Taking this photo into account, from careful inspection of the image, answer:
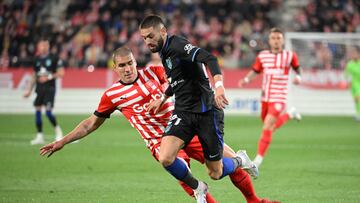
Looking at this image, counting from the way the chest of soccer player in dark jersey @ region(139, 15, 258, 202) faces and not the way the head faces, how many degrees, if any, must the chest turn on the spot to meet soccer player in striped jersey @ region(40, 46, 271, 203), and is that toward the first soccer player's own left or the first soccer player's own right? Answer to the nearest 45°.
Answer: approximately 90° to the first soccer player's own right

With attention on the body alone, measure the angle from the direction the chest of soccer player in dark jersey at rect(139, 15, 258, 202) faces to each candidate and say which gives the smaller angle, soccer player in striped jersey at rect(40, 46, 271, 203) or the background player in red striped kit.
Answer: the soccer player in striped jersey

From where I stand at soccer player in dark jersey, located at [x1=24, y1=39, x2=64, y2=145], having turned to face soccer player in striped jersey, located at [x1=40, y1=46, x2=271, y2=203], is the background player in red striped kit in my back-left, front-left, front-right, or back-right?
front-left

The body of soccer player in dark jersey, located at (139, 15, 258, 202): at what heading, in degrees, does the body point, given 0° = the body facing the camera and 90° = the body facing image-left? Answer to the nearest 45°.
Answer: approximately 45°

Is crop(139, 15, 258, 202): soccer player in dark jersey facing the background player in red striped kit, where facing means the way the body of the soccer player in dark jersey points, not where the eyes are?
no

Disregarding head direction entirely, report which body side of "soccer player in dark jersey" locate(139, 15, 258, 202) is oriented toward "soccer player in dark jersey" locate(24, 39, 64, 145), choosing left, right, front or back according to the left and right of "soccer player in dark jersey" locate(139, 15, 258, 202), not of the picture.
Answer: right

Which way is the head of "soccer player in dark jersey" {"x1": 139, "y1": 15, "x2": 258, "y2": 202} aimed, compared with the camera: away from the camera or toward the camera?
toward the camera

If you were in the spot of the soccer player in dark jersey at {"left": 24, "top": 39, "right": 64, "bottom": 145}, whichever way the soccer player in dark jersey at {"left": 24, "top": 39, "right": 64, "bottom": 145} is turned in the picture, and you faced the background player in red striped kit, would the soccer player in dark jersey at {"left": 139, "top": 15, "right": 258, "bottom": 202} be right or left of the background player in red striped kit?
right
